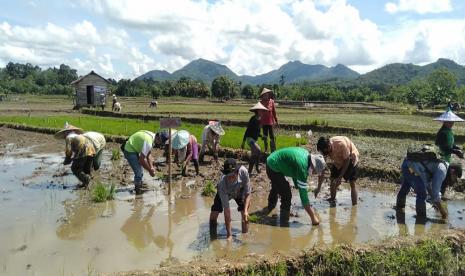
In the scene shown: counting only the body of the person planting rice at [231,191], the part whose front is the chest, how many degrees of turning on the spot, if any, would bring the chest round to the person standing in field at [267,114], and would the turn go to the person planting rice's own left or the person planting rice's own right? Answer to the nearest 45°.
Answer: approximately 180°

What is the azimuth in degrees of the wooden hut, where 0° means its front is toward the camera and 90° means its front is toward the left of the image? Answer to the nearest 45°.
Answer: approximately 0°

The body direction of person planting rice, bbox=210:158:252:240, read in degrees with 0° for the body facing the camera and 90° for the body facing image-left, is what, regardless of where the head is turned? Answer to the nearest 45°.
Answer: approximately 0°

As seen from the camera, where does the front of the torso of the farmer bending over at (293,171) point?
to the viewer's right

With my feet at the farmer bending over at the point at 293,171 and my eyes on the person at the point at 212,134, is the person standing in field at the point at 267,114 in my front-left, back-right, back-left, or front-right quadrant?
front-right

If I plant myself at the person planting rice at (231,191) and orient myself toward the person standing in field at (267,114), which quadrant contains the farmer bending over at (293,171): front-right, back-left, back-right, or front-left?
front-right

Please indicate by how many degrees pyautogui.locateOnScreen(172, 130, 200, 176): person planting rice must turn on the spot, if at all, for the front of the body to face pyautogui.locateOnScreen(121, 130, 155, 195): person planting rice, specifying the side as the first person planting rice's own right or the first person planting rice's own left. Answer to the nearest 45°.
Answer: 0° — they already face them

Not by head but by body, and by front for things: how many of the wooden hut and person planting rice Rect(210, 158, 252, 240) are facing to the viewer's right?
0

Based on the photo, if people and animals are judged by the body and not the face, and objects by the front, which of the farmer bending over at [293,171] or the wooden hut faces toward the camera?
the wooden hut

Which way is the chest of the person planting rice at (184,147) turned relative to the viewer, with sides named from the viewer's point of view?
facing the viewer and to the left of the viewer

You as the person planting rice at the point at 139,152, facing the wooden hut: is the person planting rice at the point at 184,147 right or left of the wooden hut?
right
